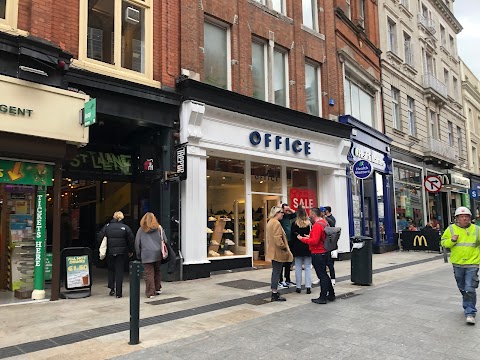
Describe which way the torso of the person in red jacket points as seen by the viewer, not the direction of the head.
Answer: to the viewer's left

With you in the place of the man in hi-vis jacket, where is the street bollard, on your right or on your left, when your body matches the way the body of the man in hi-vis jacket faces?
on your right

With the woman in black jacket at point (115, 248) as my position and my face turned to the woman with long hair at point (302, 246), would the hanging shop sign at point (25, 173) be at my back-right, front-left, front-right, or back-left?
back-right

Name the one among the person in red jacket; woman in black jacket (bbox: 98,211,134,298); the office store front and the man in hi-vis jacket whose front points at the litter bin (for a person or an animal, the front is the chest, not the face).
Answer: the office store front

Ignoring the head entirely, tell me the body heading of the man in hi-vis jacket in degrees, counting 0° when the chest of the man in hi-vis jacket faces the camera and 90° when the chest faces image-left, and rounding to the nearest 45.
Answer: approximately 0°

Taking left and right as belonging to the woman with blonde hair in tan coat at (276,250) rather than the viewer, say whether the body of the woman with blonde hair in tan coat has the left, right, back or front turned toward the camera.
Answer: right

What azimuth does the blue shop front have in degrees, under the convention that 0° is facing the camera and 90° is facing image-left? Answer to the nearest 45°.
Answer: approximately 315°

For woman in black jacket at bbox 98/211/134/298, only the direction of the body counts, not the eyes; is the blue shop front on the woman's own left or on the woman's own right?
on the woman's own right

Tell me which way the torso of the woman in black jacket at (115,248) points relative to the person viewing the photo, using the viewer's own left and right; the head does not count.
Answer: facing away from the viewer
